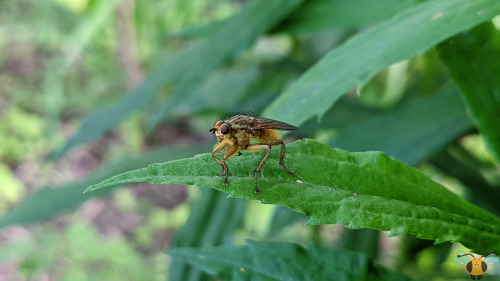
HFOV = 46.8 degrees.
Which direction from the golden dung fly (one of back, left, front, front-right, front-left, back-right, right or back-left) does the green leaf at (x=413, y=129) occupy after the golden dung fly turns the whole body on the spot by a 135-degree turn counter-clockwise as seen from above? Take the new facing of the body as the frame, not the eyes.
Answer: left

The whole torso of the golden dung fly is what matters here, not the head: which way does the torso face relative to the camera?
to the viewer's left
